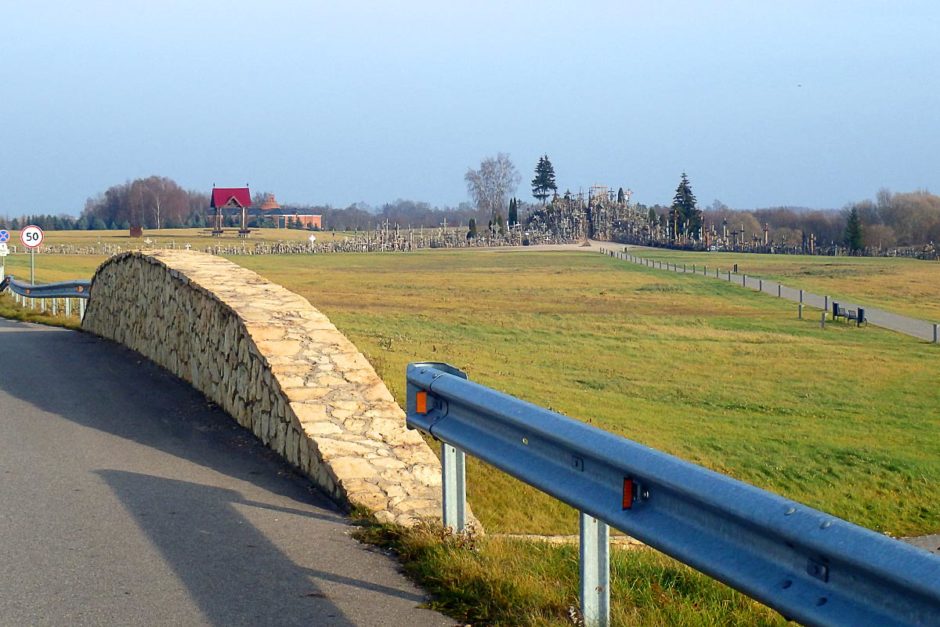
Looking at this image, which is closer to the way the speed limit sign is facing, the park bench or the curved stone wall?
the curved stone wall

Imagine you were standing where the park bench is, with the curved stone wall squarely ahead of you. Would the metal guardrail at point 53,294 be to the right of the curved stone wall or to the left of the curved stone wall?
right

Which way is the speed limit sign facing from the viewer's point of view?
toward the camera

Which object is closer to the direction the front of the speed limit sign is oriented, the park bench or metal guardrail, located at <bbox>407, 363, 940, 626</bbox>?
the metal guardrail

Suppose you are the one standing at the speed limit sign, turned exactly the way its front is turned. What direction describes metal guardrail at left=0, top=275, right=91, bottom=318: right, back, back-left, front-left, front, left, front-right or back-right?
front

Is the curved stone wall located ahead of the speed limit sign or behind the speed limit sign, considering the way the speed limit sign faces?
ahead

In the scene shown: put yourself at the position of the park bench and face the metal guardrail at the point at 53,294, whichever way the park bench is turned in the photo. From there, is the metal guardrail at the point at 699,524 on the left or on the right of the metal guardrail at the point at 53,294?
left

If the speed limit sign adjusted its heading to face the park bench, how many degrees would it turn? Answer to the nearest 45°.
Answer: approximately 90° to its left

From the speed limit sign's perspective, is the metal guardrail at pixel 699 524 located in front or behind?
in front
